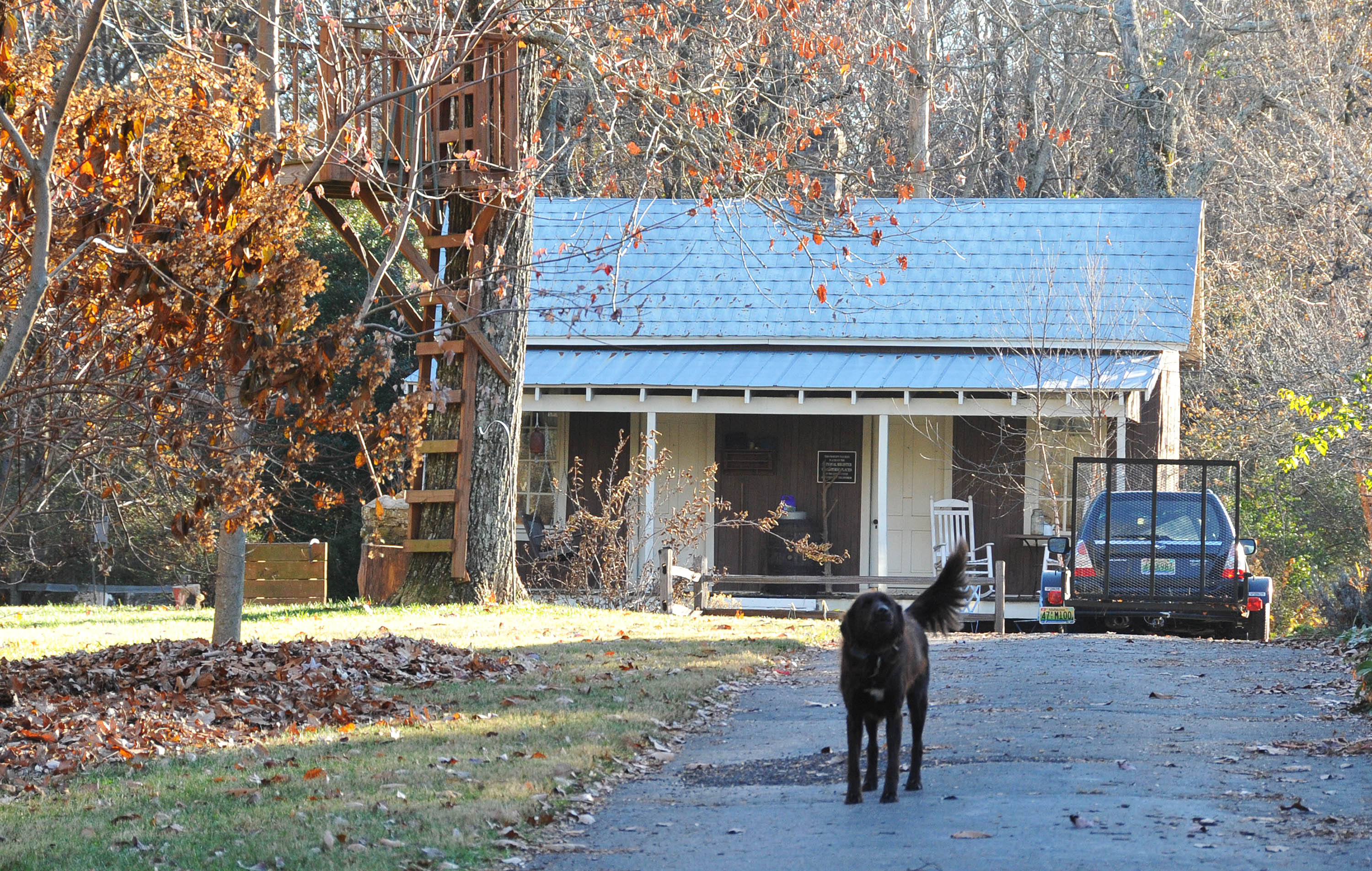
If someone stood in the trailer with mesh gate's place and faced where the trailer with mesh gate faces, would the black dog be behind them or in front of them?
behind

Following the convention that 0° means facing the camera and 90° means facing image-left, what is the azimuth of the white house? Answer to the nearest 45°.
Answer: approximately 0°

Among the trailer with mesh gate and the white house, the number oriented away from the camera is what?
1

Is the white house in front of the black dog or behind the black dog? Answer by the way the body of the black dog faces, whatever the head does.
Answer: behind

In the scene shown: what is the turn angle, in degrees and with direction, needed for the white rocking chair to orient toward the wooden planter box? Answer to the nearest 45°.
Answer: approximately 90° to its right

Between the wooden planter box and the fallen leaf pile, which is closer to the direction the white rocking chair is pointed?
the fallen leaf pile

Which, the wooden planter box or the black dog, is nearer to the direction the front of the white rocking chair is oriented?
the black dog

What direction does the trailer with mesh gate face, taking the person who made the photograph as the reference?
facing away from the viewer

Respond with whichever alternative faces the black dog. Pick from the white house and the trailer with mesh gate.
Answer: the white house

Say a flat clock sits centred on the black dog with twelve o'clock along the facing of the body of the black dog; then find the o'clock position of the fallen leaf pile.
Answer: The fallen leaf pile is roughly at 4 o'clock from the black dog.
